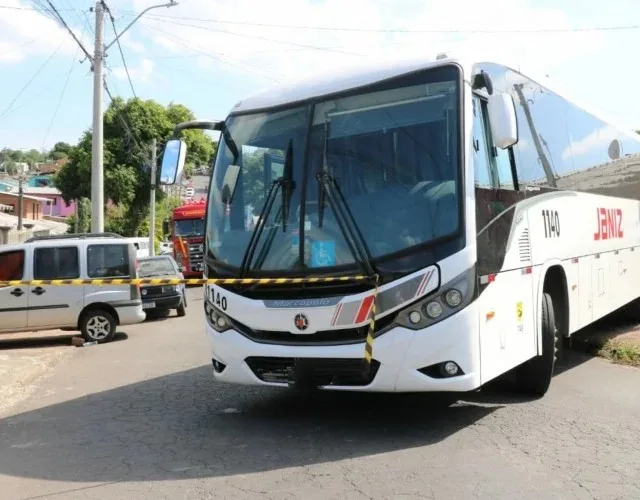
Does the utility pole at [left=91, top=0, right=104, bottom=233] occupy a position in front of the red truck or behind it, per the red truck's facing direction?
in front

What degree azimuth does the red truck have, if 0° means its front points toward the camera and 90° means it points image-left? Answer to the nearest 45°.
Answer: approximately 0°

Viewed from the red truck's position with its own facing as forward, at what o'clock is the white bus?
The white bus is roughly at 12 o'clock from the red truck.

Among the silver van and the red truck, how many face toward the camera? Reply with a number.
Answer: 1

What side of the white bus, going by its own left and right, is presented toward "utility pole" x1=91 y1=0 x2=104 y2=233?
right

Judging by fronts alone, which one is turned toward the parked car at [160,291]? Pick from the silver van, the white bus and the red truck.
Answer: the red truck
